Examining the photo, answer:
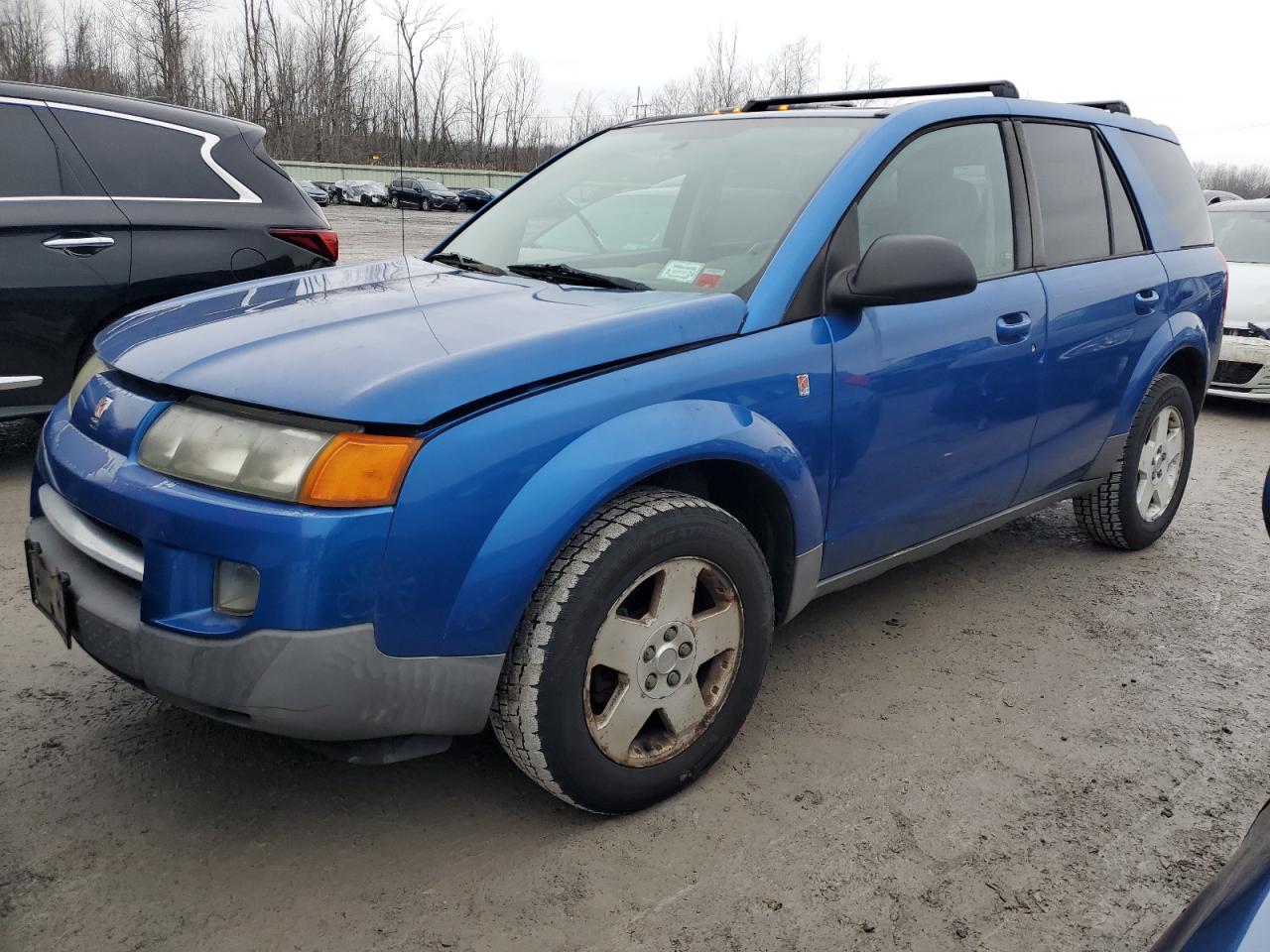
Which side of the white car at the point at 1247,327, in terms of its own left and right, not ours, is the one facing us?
front

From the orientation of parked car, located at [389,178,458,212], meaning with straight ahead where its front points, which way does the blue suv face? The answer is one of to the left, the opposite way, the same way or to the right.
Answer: to the right

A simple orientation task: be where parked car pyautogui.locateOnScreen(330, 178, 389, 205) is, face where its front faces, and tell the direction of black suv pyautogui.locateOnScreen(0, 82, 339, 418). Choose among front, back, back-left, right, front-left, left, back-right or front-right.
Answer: front-right

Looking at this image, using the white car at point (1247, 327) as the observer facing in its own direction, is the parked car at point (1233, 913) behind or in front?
in front

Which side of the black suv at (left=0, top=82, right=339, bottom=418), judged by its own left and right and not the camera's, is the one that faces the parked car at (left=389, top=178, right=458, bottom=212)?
right

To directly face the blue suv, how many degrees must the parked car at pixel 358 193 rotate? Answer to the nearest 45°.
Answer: approximately 45° to its right

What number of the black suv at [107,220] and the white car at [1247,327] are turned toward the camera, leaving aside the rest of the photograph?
1

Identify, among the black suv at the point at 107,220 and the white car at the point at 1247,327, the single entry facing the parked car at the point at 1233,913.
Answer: the white car

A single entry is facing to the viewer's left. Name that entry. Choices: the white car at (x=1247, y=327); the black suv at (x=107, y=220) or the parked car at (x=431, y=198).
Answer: the black suv

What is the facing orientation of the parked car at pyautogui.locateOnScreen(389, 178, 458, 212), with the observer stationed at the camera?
facing the viewer and to the right of the viewer

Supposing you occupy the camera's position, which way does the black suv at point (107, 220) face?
facing to the left of the viewer

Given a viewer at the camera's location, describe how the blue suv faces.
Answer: facing the viewer and to the left of the viewer

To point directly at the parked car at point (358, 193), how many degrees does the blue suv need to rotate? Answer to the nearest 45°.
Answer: approximately 135° to its right

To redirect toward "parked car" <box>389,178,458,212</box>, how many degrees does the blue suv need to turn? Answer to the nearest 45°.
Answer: approximately 135° to its right

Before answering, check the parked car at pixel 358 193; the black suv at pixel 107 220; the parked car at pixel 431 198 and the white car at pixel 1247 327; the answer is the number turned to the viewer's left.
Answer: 1
